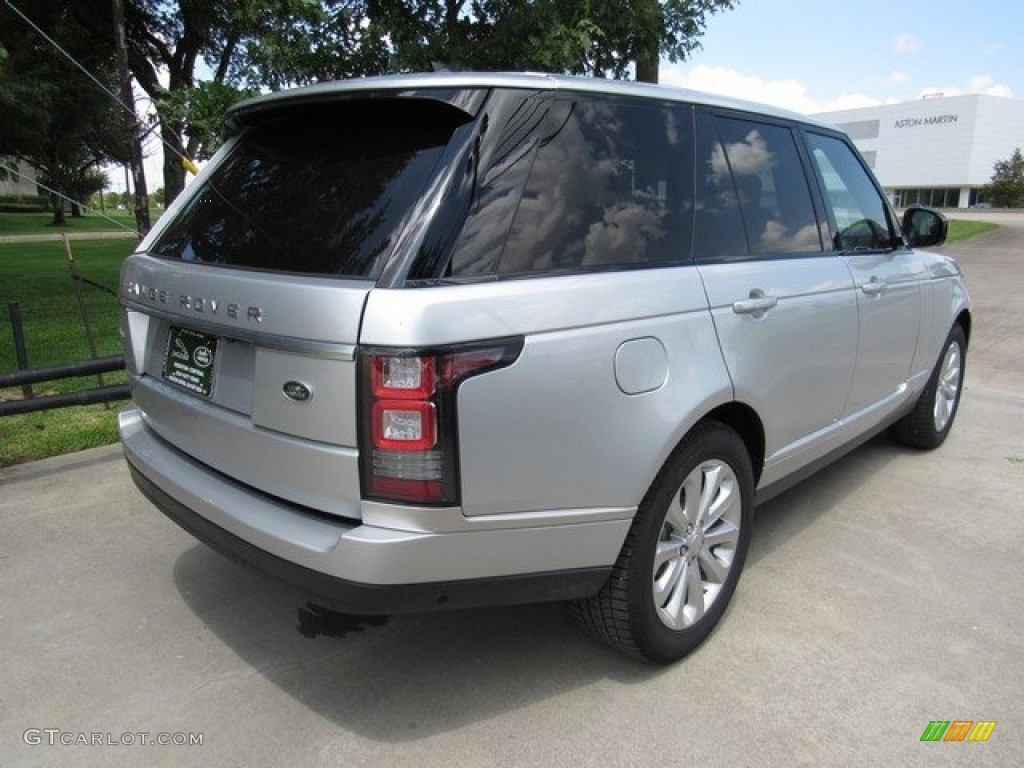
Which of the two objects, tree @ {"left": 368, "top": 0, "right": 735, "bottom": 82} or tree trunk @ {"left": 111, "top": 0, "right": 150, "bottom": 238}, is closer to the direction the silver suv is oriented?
the tree

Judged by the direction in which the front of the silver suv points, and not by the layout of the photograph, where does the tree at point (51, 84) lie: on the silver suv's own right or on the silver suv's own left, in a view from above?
on the silver suv's own left

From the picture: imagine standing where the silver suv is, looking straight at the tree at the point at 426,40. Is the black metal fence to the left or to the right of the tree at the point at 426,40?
left

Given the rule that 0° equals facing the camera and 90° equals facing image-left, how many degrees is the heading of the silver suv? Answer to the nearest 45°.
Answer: approximately 225°

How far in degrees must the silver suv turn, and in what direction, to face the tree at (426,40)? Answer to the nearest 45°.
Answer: approximately 45° to its left

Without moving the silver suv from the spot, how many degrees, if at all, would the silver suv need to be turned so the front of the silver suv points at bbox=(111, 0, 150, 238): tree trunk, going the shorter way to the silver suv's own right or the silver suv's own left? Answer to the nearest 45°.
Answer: approximately 90° to the silver suv's own left

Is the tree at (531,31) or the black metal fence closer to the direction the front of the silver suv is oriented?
the tree
